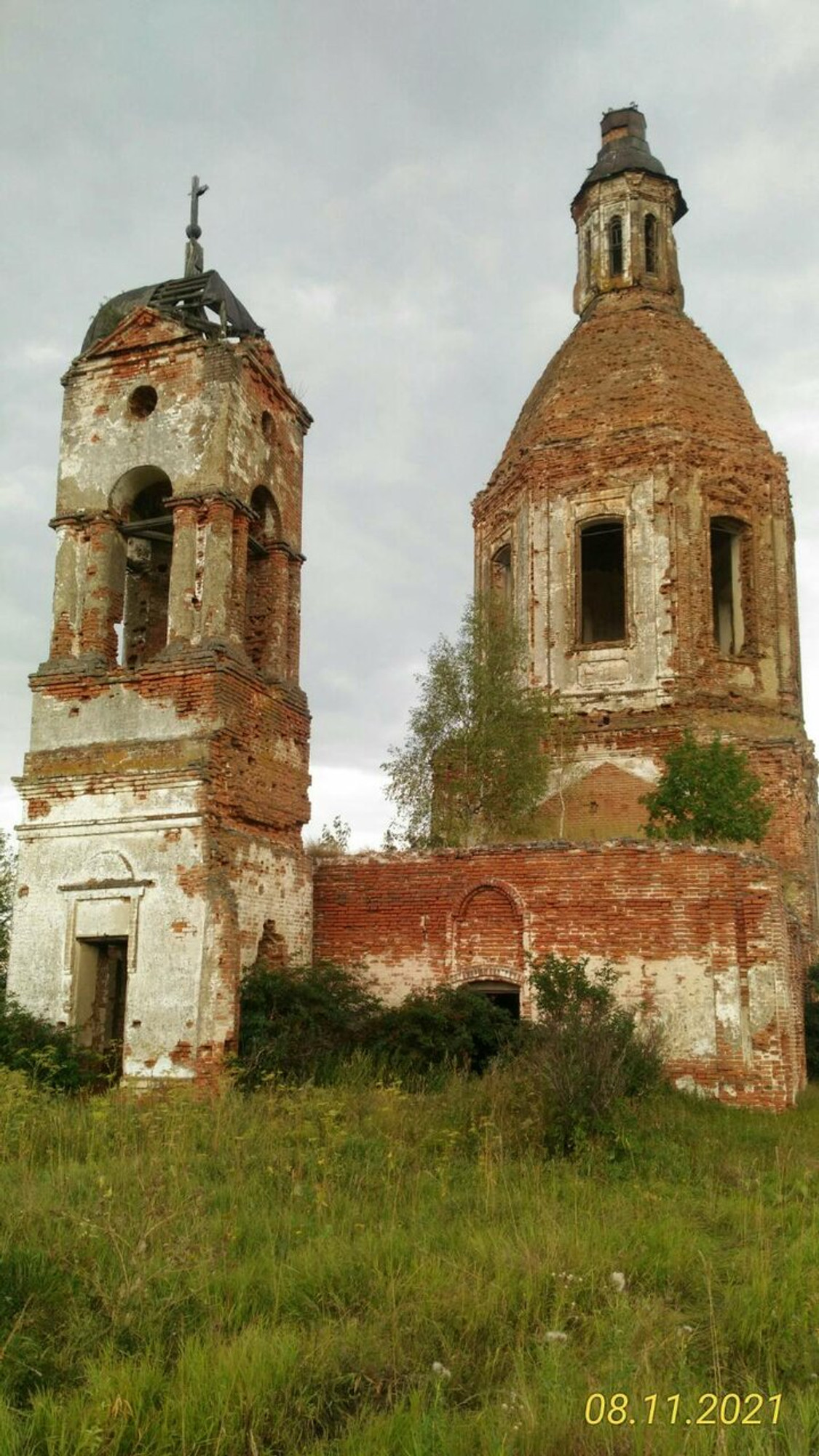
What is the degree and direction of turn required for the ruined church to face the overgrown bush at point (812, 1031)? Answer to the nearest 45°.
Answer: approximately 90° to its left

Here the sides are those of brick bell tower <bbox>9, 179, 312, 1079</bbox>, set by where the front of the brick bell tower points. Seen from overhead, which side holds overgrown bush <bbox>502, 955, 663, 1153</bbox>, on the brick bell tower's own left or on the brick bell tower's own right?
on the brick bell tower's own left

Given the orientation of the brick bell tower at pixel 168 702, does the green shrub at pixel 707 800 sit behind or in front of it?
behind

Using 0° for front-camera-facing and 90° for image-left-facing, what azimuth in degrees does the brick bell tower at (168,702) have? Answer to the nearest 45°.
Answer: approximately 45°

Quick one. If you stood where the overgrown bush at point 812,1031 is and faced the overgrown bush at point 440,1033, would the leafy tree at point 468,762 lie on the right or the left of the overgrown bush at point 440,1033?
right

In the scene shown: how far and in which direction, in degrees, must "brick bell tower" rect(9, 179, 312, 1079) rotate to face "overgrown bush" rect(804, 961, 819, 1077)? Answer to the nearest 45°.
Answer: approximately 135° to its left

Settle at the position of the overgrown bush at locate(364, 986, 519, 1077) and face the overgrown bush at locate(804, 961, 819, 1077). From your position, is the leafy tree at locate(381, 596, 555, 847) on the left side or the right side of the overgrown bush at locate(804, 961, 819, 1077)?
left

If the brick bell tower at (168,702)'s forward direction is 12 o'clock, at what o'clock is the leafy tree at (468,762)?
The leafy tree is roughly at 6 o'clock from the brick bell tower.
